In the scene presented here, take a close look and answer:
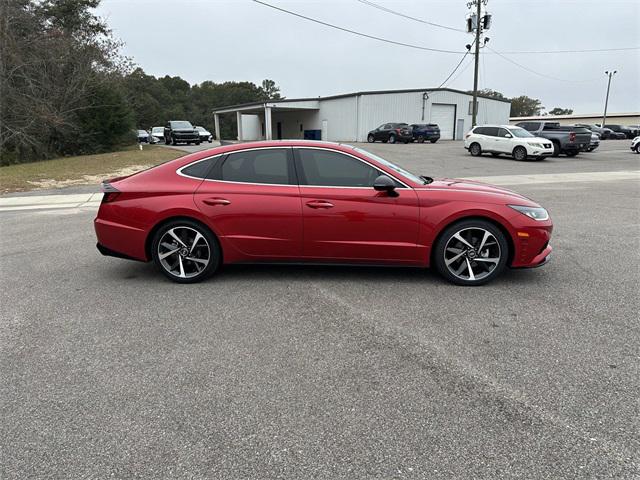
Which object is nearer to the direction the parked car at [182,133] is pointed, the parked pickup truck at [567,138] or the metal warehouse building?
the parked pickup truck

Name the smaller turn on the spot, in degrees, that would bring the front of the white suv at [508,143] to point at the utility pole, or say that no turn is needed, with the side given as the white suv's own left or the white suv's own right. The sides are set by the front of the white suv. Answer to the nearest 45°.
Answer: approximately 135° to the white suv's own left

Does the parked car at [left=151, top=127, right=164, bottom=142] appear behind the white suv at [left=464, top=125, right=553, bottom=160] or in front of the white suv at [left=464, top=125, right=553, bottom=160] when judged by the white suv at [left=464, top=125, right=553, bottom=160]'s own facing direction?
behind

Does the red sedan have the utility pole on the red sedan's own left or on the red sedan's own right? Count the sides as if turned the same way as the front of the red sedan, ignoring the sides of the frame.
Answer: on the red sedan's own left

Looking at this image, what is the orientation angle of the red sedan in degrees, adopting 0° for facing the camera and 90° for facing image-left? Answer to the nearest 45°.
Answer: approximately 270°

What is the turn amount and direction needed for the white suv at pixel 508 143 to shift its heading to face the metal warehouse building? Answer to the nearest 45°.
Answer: approximately 180°

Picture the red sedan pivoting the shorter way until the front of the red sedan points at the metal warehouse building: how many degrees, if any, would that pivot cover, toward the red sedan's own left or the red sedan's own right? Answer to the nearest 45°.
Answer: approximately 90° to the red sedan's own left

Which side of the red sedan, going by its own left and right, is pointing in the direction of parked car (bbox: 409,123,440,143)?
left

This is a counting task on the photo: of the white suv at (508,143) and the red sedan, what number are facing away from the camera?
0

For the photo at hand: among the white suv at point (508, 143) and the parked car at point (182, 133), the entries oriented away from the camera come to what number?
0

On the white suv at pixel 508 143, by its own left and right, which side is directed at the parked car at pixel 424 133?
back
